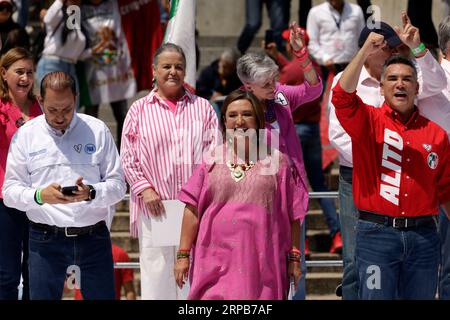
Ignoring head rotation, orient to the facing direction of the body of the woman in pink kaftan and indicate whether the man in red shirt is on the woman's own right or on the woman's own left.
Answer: on the woman's own left

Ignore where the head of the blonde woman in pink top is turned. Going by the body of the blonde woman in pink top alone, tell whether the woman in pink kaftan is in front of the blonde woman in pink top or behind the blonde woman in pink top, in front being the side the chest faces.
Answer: in front

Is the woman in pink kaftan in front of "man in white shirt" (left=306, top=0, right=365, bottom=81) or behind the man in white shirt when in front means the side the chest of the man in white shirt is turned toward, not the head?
in front

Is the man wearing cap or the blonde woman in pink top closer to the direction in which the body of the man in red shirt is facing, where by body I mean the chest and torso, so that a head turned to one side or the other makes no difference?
the blonde woman in pink top

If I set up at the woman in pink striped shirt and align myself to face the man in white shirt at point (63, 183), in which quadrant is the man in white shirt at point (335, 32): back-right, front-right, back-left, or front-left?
back-right

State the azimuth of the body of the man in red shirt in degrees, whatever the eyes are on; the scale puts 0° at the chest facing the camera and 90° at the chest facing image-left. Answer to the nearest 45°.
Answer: approximately 0°

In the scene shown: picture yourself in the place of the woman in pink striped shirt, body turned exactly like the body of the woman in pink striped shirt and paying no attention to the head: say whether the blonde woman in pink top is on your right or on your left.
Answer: on your right

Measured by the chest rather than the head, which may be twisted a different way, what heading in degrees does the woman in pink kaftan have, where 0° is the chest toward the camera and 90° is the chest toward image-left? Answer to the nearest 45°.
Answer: approximately 0°
